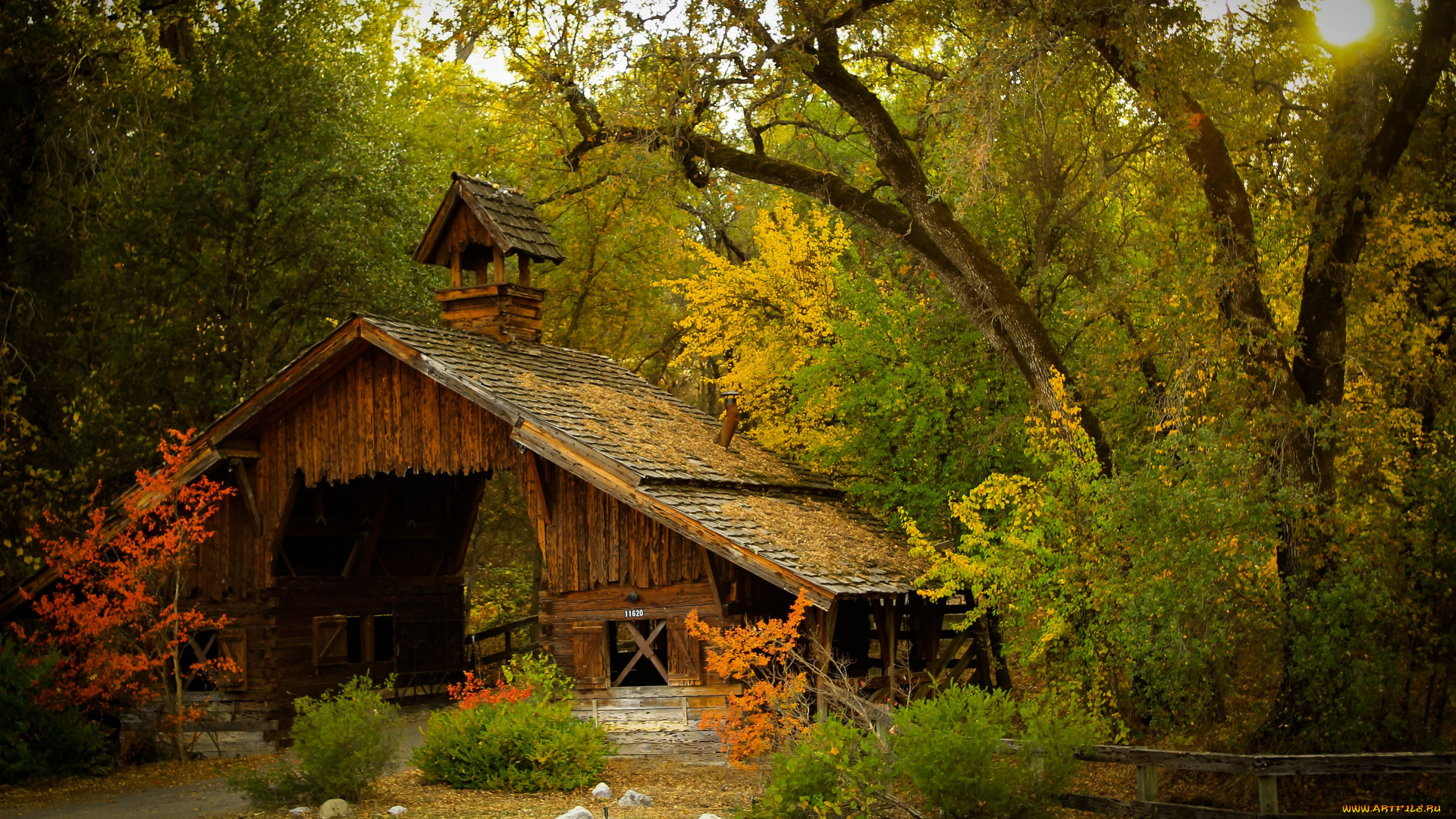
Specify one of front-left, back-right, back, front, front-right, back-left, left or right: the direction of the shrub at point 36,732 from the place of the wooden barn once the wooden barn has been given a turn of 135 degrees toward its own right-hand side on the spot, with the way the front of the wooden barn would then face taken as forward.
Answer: left

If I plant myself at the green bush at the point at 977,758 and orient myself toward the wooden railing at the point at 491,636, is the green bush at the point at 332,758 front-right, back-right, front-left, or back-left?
front-left

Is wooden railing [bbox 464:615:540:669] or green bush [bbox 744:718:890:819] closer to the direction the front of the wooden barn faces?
the green bush

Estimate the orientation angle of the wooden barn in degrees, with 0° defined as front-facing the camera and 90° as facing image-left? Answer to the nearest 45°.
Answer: approximately 45°

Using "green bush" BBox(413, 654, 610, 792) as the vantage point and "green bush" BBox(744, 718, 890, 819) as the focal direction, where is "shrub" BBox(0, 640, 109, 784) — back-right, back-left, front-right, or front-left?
back-right

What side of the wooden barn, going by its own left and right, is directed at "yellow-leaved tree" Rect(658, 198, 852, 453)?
back

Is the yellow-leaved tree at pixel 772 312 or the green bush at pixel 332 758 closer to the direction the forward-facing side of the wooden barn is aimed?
the green bush

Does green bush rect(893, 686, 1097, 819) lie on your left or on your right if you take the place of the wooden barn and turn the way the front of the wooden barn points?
on your left

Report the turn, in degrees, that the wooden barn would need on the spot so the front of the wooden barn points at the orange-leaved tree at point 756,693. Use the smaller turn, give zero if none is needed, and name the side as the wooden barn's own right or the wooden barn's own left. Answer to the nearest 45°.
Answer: approximately 90° to the wooden barn's own left
